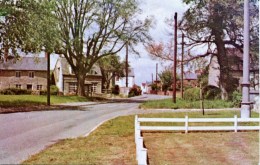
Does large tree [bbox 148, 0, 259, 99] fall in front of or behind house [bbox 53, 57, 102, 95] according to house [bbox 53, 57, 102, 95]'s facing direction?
in front

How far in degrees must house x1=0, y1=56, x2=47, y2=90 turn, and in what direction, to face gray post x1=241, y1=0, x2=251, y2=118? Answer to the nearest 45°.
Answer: approximately 45° to its left

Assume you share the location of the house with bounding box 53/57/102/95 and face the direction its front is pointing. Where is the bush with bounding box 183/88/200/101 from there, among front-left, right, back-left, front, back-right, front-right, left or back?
front-left

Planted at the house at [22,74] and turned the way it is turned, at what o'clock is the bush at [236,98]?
The bush is roughly at 10 o'clock from the house.

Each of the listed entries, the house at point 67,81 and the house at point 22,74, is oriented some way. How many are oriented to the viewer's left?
0

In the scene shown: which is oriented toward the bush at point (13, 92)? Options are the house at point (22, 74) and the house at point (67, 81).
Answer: the house at point (22, 74)

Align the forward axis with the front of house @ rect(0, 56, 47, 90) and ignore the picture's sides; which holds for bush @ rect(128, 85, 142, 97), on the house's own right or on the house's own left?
on the house's own left

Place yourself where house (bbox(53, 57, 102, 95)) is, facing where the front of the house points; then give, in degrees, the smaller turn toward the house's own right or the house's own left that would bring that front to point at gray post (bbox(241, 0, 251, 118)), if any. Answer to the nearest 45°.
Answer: approximately 45° to the house's own left

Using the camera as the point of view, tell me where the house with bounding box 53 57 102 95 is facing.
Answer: facing the viewer and to the right of the viewer

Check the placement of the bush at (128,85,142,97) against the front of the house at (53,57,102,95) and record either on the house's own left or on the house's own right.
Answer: on the house's own left

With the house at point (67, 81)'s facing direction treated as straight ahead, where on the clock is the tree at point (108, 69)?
The tree is roughly at 8 o'clock from the house.

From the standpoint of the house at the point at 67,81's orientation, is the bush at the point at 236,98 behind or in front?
in front

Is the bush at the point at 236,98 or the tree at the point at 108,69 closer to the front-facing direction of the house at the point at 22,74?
the bush

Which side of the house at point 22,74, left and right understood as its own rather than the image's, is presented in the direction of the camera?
front
